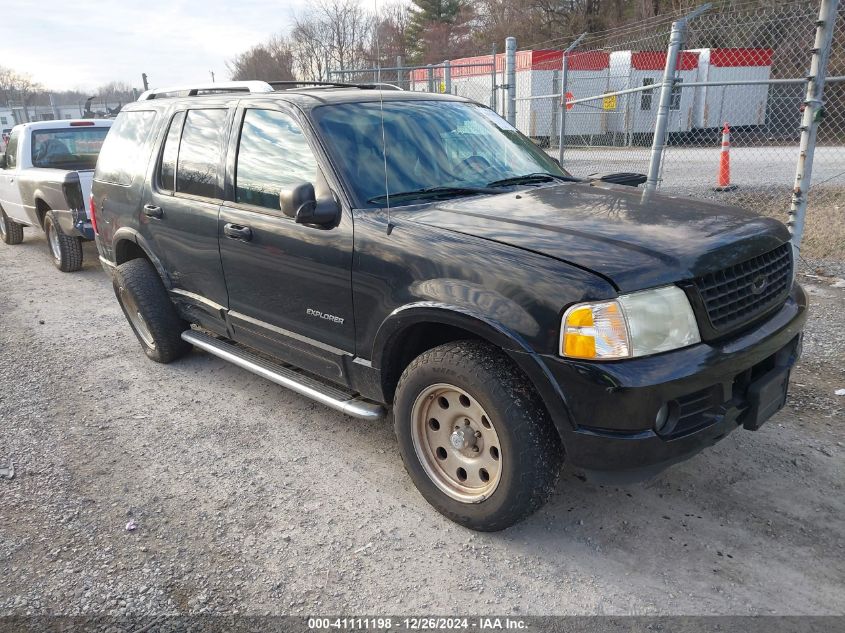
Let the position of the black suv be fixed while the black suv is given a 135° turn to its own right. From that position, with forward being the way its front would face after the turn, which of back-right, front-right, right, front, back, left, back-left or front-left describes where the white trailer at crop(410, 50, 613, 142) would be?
right

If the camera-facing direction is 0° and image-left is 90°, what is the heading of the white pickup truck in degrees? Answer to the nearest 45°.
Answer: approximately 135°

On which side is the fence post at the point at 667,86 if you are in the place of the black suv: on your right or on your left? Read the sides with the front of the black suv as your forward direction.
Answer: on your left

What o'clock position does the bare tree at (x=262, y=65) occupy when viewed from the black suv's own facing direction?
The bare tree is roughly at 7 o'clock from the black suv.

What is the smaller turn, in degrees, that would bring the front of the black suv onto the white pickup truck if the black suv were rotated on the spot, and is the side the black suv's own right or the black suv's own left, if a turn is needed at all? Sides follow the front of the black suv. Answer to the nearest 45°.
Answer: approximately 180°

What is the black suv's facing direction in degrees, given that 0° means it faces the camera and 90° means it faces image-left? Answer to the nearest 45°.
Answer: approximately 315°

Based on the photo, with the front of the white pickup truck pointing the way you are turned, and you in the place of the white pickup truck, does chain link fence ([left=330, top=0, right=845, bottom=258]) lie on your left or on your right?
on your right

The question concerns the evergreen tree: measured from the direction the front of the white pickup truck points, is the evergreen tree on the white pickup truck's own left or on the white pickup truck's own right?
on the white pickup truck's own right

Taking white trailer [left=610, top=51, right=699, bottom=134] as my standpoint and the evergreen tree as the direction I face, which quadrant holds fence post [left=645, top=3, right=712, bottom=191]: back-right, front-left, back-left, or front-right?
back-left
